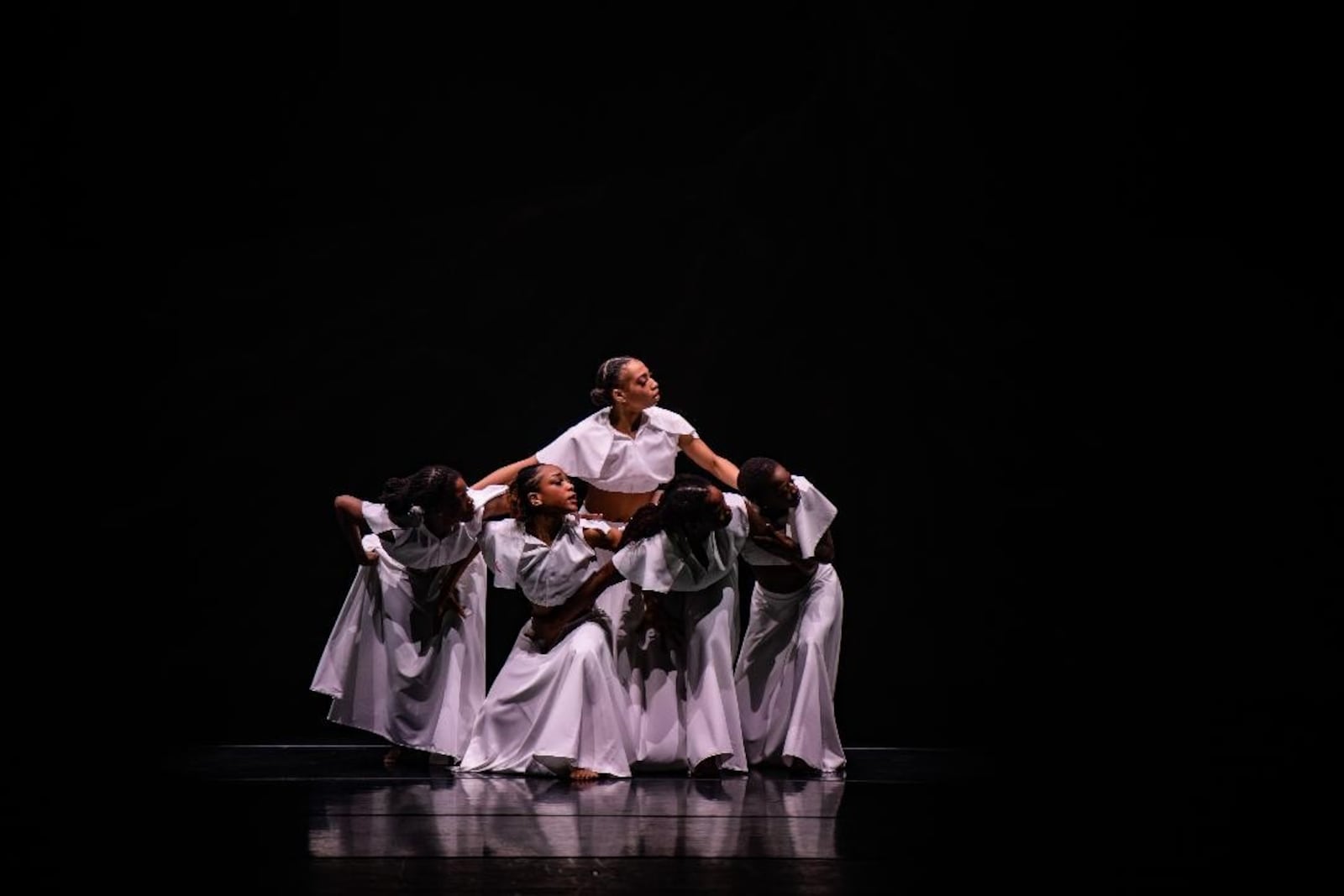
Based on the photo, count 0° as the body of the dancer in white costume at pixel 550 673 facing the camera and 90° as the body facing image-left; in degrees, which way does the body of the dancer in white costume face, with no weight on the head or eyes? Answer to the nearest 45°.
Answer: approximately 315°

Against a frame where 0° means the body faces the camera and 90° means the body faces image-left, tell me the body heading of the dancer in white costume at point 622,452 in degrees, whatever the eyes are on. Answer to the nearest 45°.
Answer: approximately 0°

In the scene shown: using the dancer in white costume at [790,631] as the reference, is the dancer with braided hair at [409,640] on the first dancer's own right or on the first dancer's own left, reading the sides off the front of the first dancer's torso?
on the first dancer's own right

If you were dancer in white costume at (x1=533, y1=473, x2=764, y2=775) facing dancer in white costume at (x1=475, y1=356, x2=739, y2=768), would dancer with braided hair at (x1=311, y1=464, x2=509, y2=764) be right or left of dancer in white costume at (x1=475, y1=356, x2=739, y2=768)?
left

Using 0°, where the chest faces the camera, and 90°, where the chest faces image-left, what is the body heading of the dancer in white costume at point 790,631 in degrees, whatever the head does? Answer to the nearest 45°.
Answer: approximately 0°

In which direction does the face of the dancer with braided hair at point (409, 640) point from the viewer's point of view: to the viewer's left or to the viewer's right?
to the viewer's right

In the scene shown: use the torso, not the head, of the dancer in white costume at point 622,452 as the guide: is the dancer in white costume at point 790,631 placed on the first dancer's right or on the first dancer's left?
on the first dancer's left
